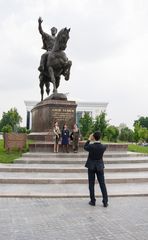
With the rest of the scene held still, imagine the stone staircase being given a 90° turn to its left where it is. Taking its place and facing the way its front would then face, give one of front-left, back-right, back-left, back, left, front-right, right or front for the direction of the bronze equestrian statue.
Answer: left

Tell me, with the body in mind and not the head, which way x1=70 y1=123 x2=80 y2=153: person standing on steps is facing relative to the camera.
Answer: toward the camera

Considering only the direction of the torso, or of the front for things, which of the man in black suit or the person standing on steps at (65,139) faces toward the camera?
the person standing on steps

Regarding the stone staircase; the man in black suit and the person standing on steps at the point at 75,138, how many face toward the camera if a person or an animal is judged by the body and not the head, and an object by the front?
2

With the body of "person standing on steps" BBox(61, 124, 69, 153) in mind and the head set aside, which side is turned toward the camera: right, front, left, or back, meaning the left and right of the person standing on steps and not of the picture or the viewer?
front

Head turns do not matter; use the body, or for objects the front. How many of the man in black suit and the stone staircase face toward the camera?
1

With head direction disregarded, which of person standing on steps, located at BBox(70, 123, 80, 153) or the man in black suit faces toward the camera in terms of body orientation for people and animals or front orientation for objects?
the person standing on steps

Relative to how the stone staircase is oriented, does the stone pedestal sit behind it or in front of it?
behind

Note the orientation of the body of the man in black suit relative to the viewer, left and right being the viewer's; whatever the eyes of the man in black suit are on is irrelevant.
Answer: facing away from the viewer and to the left of the viewer

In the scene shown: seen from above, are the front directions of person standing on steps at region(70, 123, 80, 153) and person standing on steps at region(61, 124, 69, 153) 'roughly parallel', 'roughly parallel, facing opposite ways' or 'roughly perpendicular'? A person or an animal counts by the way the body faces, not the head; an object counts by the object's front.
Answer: roughly parallel

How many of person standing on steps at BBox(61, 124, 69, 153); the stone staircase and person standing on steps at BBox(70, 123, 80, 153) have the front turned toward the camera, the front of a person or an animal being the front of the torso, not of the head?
3

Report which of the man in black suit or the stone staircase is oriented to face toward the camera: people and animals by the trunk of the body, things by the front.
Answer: the stone staircase
